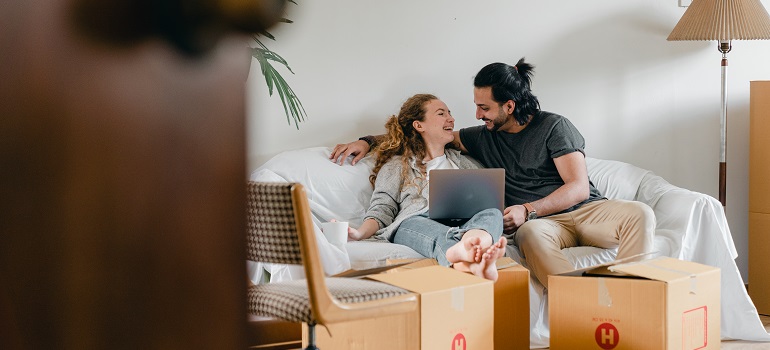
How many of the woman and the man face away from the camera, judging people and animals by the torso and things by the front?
0

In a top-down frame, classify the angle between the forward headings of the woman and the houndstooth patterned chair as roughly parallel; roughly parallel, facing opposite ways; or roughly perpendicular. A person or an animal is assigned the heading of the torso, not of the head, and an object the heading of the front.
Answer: roughly perpendicular

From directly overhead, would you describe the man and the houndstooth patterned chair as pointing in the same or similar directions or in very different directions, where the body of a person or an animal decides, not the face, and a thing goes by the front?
very different directions

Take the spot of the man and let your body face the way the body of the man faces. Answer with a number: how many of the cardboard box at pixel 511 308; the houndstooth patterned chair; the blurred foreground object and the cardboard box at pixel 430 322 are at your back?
0

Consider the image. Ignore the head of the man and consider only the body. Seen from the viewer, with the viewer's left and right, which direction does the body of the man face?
facing the viewer and to the left of the viewer

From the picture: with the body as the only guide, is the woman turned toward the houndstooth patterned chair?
no

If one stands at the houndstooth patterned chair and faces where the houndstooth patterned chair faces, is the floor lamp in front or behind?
in front

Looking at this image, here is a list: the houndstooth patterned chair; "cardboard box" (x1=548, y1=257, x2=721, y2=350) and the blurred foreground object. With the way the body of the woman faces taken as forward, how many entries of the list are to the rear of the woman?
0

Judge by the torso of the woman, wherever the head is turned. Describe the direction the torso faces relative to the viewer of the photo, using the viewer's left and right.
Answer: facing the viewer and to the right of the viewer

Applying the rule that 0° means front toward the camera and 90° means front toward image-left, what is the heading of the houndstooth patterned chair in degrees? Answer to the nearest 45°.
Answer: approximately 225°

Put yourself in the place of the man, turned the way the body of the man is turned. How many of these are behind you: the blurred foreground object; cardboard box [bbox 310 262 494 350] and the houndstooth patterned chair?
0

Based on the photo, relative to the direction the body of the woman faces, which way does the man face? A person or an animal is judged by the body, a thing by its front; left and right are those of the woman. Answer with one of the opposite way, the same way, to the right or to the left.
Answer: to the right

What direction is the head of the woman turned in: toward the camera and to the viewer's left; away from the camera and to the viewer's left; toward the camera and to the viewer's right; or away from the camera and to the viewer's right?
toward the camera and to the viewer's right

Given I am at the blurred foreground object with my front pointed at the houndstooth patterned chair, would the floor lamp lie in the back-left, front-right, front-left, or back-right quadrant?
front-right

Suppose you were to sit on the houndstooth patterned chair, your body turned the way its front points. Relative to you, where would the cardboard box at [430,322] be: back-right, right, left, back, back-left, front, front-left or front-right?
front

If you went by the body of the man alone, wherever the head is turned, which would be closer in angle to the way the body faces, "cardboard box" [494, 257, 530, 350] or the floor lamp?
the cardboard box
